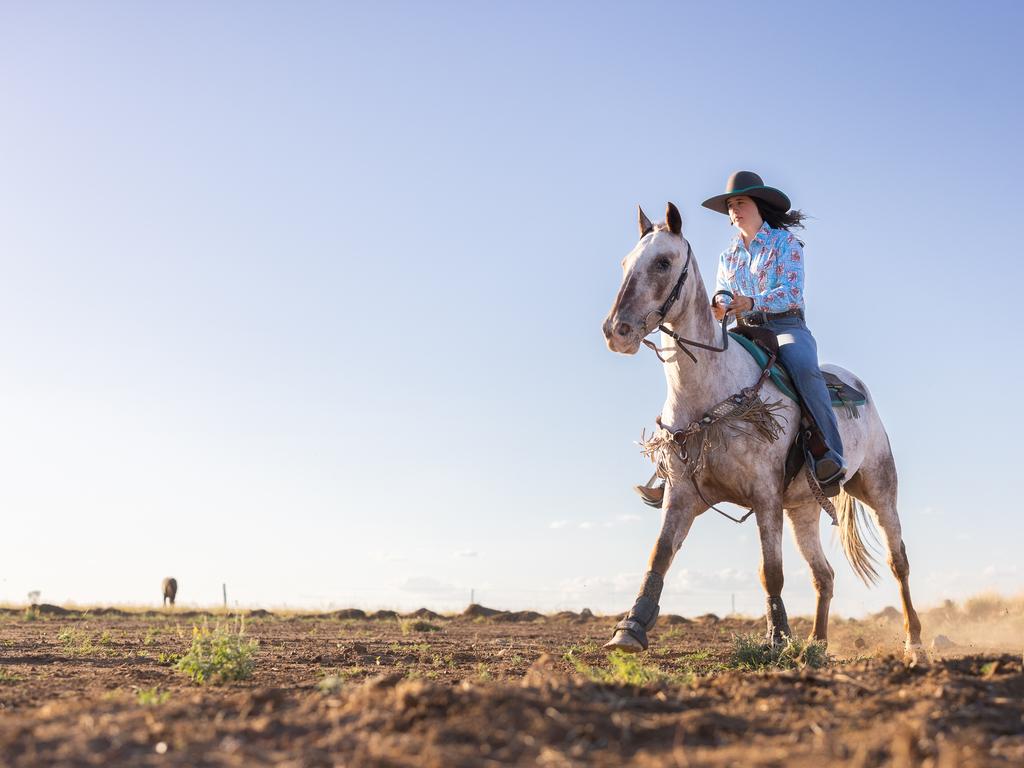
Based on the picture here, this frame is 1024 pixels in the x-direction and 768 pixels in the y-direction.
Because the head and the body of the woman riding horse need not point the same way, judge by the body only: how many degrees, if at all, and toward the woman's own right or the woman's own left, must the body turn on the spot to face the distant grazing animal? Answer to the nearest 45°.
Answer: approximately 90° to the woman's own right

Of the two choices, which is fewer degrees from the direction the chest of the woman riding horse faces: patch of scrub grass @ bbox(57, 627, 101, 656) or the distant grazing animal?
the patch of scrub grass

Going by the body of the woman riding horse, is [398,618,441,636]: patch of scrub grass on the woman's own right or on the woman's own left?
on the woman's own right

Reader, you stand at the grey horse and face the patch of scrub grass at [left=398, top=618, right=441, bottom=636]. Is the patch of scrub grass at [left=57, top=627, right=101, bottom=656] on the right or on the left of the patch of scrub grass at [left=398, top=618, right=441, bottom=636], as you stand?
left

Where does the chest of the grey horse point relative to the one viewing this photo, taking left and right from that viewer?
facing the viewer and to the left of the viewer

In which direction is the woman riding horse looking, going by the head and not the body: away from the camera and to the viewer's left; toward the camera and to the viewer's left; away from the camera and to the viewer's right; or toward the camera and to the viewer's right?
toward the camera and to the viewer's left

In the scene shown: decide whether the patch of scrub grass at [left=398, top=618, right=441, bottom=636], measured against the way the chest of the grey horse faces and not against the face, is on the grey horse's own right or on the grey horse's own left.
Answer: on the grey horse's own right

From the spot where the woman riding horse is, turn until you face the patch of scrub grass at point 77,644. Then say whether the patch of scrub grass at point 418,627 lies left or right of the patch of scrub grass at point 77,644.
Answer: right
